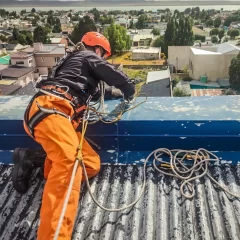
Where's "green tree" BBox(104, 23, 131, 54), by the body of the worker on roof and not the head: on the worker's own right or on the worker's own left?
on the worker's own left

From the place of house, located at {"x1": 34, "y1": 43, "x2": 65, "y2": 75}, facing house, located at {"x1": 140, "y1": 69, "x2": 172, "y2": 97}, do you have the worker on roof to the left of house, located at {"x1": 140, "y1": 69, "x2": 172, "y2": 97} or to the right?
right

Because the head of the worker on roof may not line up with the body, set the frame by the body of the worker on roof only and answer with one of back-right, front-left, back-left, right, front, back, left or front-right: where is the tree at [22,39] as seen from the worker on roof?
left

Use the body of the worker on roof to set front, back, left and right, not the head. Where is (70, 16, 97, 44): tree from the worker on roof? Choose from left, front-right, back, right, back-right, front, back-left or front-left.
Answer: left

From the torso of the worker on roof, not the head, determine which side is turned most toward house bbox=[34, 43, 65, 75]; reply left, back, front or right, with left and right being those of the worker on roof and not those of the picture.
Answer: left

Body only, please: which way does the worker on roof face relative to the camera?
to the viewer's right

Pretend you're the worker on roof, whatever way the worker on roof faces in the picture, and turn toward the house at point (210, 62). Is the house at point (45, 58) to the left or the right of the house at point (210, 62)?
left

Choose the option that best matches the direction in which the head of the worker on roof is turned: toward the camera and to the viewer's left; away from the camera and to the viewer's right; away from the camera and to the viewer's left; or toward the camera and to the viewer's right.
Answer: away from the camera and to the viewer's right

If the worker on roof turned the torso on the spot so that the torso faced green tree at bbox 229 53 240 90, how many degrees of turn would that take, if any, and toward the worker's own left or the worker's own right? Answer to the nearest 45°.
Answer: approximately 45° to the worker's own left

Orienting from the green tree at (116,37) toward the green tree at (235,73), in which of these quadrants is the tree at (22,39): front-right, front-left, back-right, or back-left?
back-right

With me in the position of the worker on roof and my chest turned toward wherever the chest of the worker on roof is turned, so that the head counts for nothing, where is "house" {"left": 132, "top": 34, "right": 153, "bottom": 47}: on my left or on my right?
on my left
